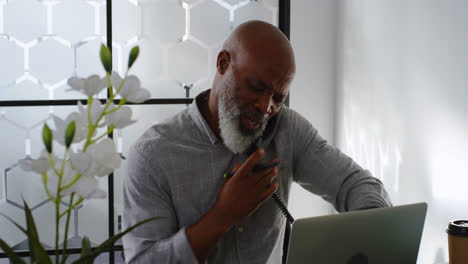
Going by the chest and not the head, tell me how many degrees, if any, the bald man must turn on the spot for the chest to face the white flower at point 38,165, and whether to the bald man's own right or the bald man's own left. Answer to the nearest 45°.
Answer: approximately 45° to the bald man's own right

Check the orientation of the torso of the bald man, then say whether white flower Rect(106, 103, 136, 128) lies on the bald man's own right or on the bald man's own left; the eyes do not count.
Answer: on the bald man's own right

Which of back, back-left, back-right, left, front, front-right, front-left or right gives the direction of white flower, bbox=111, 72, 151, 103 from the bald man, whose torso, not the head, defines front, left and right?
front-right

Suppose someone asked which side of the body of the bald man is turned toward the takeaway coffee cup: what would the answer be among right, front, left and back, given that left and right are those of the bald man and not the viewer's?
front

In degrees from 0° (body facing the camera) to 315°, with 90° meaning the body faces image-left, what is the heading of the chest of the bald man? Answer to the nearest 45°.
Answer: approximately 315°

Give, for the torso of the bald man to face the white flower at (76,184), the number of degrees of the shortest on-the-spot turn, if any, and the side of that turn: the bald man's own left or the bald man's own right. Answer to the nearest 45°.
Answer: approximately 45° to the bald man's own right

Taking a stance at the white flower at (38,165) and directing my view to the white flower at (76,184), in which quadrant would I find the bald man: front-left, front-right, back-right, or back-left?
front-left

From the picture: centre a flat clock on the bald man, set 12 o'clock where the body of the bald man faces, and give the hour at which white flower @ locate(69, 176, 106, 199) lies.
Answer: The white flower is roughly at 2 o'clock from the bald man.

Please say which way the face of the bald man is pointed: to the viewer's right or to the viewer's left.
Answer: to the viewer's right

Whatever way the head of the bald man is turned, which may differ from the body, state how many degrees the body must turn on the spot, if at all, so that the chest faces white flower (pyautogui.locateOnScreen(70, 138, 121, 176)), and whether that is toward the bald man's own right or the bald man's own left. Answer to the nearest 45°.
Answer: approximately 45° to the bald man's own right
